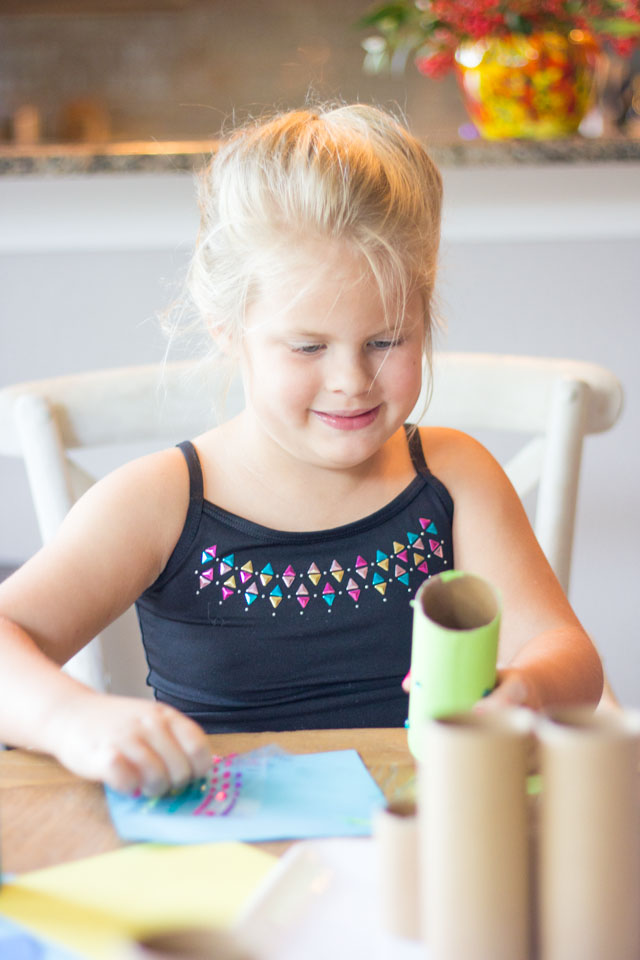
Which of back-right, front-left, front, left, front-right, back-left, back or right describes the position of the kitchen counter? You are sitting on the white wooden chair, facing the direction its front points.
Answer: back

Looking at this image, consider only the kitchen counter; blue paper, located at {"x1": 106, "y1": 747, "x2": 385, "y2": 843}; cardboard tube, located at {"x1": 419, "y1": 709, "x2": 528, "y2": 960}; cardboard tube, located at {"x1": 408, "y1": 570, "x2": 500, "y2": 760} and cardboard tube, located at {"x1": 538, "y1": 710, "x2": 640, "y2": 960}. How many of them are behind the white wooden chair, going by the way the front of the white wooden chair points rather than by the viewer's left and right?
1

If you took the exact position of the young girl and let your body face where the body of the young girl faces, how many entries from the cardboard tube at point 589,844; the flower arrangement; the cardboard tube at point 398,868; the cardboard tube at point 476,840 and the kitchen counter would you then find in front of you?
3

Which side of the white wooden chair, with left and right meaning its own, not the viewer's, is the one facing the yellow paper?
front

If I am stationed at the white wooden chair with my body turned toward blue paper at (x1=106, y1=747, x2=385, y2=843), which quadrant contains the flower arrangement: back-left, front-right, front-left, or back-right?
back-left

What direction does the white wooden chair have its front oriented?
toward the camera

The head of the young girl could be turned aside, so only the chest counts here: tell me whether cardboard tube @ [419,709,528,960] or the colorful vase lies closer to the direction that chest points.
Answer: the cardboard tube

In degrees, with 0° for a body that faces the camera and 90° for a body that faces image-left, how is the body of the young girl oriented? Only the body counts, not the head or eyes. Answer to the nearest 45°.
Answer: approximately 0°

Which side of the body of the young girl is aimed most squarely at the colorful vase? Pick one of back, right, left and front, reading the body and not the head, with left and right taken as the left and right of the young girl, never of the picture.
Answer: back

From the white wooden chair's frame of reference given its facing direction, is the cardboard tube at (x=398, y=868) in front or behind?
in front

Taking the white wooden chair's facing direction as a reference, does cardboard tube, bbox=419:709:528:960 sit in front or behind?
in front

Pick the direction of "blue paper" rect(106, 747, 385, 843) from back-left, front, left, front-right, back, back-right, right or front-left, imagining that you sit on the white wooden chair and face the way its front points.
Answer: front
